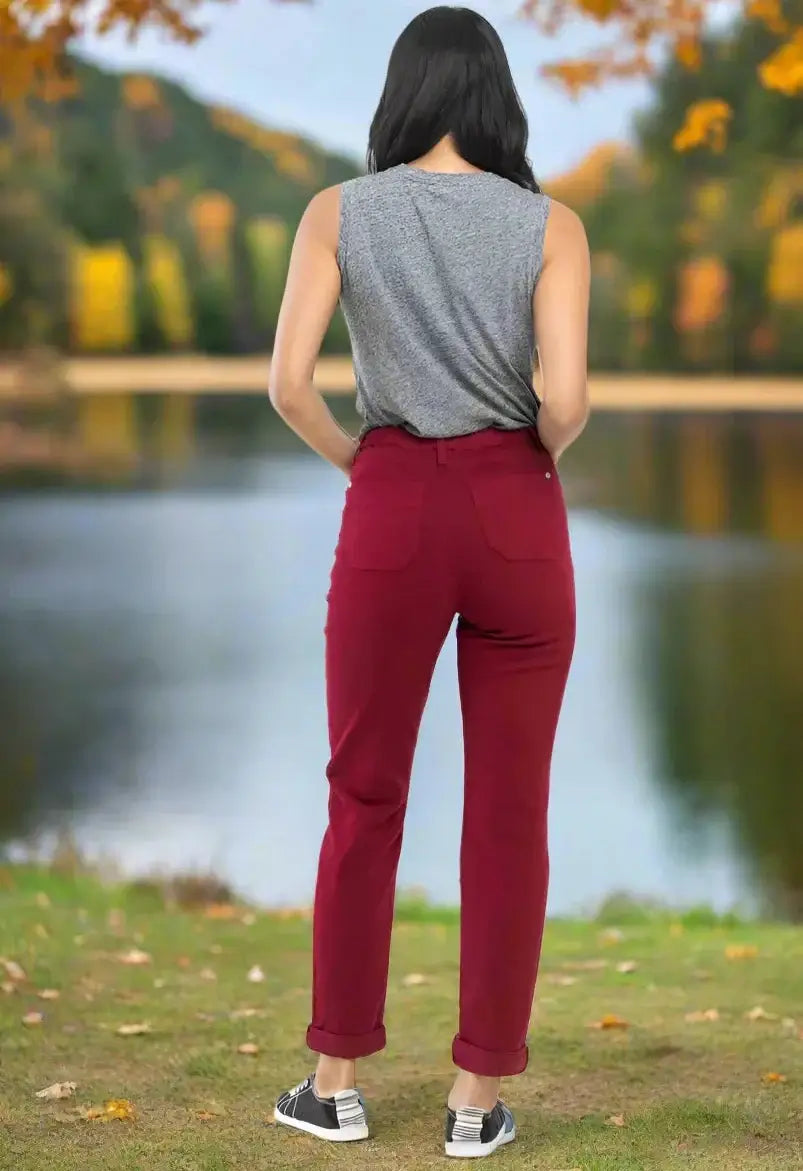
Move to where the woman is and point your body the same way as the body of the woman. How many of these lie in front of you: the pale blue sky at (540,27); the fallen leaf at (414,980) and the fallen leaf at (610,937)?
3

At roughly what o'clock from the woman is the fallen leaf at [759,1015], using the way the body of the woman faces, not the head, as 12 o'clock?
The fallen leaf is roughly at 1 o'clock from the woman.

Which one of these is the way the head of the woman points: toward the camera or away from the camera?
away from the camera

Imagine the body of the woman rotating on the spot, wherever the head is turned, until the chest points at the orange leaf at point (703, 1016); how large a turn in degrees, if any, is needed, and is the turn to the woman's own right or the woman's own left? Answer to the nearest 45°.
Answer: approximately 45° to the woman's own right

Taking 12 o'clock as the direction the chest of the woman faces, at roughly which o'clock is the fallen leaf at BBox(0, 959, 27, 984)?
The fallen leaf is roughly at 11 o'clock from the woman.

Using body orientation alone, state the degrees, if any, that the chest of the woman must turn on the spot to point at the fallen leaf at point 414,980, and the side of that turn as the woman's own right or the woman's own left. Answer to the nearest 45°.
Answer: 0° — they already face it

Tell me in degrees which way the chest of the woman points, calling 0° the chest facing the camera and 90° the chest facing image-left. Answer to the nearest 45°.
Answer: approximately 180°
